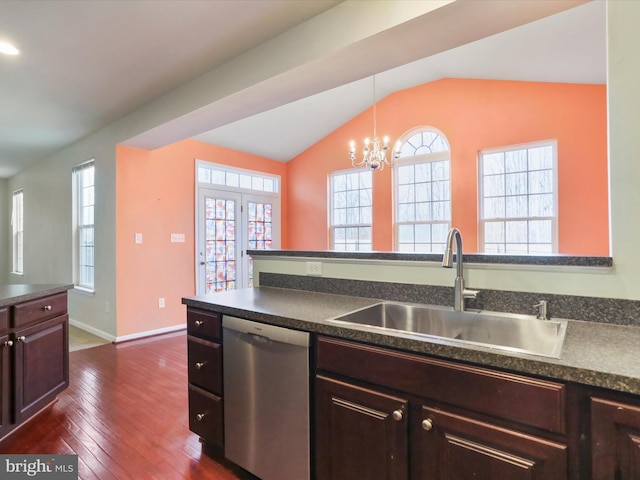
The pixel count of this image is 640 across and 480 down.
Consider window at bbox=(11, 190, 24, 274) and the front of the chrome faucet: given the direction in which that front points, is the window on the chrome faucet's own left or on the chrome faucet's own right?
on the chrome faucet's own right

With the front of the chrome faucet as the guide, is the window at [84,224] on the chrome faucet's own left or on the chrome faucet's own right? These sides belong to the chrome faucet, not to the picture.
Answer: on the chrome faucet's own right

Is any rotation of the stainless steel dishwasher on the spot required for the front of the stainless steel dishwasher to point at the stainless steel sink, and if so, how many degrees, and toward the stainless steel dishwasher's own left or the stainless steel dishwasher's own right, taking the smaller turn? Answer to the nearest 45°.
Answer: approximately 135° to the stainless steel dishwasher's own left

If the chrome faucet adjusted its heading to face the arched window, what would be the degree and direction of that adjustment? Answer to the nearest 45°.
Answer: approximately 135° to its right

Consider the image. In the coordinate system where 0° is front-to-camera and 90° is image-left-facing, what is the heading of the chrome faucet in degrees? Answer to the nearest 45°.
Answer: approximately 45°

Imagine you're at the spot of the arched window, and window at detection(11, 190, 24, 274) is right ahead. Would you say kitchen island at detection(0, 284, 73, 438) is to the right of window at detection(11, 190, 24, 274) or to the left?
left

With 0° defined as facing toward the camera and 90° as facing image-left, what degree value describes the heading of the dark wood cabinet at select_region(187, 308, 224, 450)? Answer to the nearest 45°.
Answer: approximately 45°

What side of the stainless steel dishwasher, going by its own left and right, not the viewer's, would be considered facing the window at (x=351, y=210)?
back

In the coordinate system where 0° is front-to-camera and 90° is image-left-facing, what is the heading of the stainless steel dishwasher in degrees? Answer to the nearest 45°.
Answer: approximately 45°
